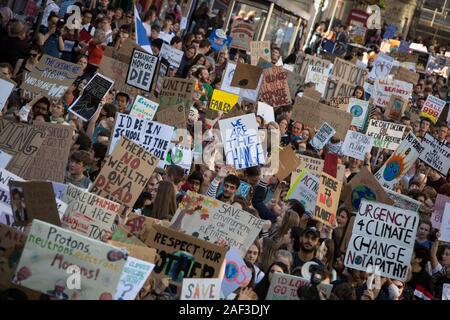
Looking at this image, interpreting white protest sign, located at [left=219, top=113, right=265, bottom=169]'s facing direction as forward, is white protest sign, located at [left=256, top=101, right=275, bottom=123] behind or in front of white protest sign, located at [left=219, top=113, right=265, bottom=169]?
behind

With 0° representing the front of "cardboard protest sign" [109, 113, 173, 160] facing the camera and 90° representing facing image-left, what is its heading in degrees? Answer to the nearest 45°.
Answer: approximately 0°

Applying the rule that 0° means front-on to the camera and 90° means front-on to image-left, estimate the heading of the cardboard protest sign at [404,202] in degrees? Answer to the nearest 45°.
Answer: approximately 0°

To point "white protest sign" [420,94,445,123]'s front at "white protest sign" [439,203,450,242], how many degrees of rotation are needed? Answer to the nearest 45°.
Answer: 0° — it already faces it

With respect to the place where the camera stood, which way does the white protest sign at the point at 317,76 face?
facing the viewer

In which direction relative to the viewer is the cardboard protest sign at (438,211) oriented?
toward the camera

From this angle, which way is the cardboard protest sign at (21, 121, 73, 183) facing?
toward the camera

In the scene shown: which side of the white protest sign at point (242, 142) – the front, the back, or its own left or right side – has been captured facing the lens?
front

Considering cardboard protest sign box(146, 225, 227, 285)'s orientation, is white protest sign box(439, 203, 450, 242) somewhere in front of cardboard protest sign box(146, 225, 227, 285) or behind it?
behind

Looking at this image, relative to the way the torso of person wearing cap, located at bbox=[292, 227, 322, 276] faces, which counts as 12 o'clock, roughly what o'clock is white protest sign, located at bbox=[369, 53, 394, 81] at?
The white protest sign is roughly at 6 o'clock from the person wearing cap.

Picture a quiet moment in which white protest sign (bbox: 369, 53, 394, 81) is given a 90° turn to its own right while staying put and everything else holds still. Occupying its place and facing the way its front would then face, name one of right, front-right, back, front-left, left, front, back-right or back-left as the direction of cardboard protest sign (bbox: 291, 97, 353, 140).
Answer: left

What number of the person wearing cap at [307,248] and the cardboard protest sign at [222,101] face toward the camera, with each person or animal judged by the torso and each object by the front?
2
